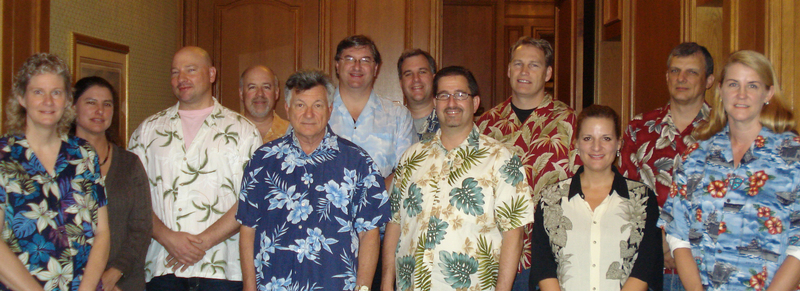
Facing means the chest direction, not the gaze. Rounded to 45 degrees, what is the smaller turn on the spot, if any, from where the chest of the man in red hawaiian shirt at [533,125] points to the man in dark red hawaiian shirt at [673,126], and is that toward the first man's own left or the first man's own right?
approximately 90° to the first man's own left

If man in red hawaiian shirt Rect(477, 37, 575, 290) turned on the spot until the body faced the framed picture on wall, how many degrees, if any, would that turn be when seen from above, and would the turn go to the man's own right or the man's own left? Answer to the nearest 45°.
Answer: approximately 90° to the man's own right

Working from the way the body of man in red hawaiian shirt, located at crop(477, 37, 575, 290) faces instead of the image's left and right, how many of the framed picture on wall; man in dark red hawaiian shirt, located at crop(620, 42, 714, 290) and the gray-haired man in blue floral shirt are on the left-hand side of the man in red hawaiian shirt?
1

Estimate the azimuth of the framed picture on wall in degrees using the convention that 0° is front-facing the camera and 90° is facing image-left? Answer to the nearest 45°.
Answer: approximately 315°

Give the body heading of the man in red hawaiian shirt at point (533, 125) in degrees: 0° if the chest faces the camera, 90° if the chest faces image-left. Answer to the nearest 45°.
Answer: approximately 0°

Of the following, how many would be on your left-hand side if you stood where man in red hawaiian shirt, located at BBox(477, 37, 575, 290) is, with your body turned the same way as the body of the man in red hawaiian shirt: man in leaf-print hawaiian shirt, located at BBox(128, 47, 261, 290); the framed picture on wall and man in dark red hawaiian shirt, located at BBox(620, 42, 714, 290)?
1

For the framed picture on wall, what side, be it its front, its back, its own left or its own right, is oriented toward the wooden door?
left

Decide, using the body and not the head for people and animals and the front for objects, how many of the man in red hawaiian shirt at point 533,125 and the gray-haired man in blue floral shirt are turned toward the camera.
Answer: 2

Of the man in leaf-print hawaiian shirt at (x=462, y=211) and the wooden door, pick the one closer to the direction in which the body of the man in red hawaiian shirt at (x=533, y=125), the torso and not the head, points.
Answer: the man in leaf-print hawaiian shirt

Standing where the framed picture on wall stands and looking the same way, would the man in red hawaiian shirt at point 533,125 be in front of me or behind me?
in front

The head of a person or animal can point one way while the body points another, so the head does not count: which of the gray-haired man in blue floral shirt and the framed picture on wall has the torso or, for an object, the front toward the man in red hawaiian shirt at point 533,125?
the framed picture on wall
